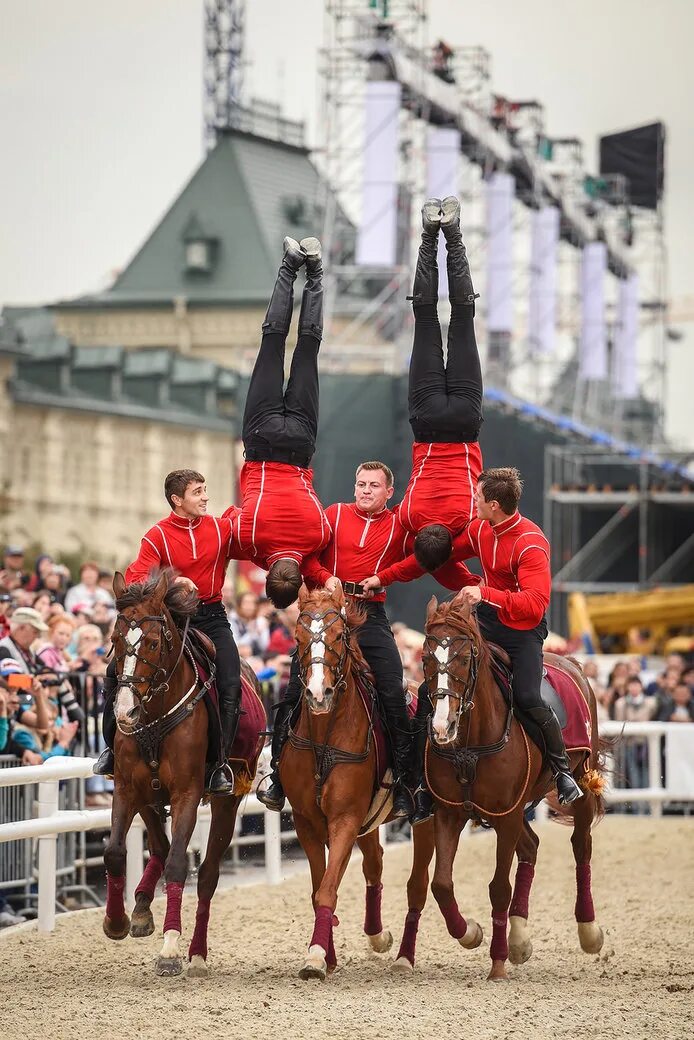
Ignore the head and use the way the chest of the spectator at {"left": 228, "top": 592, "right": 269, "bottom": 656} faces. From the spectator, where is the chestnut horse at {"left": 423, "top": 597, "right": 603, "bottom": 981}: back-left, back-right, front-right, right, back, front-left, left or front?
front

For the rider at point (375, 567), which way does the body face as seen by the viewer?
toward the camera

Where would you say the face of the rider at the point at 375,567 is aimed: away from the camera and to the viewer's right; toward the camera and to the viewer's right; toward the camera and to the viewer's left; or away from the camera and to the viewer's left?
toward the camera and to the viewer's left

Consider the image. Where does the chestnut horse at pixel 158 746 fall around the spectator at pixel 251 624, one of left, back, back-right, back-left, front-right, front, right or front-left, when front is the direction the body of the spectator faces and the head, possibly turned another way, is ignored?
front

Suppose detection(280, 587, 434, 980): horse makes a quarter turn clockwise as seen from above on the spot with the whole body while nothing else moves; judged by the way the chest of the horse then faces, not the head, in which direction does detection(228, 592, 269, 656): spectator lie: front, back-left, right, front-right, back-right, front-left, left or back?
front-right

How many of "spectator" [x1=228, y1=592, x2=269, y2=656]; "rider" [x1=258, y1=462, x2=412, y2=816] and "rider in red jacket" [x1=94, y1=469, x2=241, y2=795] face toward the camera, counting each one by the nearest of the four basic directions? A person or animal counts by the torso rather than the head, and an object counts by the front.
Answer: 3

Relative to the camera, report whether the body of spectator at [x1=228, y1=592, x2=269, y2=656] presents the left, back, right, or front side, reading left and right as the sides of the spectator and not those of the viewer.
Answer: front

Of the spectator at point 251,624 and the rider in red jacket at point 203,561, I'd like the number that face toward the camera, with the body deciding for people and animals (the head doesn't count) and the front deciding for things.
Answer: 2

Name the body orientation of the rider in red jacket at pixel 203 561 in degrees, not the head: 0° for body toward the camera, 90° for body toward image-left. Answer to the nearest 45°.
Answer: approximately 0°

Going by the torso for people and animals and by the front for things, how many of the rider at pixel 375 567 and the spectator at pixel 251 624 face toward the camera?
2
